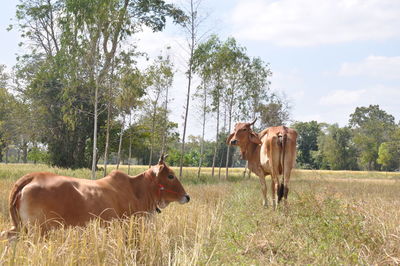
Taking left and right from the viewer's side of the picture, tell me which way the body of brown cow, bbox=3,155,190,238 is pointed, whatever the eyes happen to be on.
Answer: facing to the right of the viewer

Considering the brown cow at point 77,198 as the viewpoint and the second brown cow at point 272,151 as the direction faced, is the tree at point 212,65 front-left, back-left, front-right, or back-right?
front-left

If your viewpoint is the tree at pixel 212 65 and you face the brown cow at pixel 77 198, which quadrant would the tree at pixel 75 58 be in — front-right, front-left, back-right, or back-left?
front-right

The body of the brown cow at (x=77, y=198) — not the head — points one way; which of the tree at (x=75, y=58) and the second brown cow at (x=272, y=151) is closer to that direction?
the second brown cow

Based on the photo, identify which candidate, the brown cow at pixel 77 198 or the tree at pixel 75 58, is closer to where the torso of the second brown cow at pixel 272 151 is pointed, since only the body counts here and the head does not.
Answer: the tree

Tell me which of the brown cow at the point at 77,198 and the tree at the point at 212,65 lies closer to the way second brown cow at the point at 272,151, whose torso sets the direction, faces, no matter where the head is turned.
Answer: the tree

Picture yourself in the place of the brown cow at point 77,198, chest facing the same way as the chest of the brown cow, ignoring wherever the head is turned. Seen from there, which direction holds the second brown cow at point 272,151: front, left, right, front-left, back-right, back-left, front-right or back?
front-left

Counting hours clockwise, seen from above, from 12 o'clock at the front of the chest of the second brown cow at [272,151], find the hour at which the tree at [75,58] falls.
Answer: The tree is roughly at 12 o'clock from the second brown cow.

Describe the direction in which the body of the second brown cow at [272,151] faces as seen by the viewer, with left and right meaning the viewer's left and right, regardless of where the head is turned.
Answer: facing away from the viewer and to the left of the viewer

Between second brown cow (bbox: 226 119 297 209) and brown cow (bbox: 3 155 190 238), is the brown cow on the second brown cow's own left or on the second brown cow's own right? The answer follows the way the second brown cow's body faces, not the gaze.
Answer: on the second brown cow's own left

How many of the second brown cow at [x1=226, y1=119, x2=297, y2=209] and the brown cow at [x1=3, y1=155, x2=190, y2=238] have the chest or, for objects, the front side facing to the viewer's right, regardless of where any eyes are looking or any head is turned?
1

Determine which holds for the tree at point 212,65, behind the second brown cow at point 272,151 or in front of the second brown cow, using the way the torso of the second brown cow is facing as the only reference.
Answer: in front

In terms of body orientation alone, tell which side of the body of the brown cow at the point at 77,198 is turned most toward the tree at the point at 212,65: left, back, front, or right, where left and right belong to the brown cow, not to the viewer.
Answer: left

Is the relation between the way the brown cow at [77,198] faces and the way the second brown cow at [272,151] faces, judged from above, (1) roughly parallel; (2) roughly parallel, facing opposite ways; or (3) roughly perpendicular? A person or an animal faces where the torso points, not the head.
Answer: roughly perpendicular
